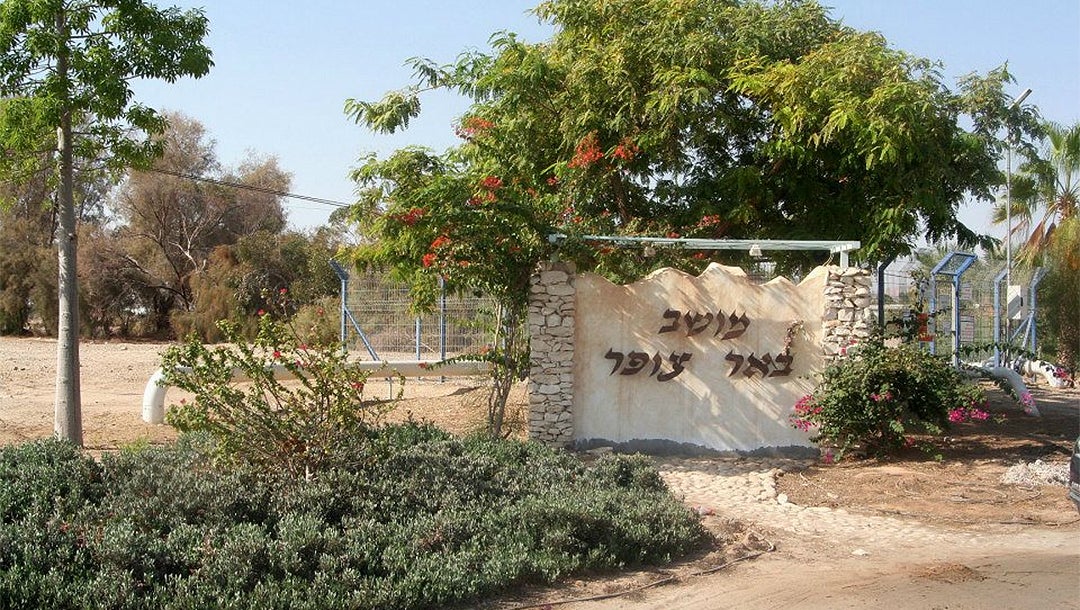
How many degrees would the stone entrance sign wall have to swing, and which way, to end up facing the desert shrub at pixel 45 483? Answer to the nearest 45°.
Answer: approximately 45° to its right

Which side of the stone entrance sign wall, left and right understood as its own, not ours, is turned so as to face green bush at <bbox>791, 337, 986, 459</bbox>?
left

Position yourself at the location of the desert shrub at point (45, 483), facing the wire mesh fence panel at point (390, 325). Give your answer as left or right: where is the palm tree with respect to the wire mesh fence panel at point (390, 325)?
right

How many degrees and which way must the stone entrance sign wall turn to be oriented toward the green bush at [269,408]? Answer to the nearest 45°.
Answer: approximately 45° to its right

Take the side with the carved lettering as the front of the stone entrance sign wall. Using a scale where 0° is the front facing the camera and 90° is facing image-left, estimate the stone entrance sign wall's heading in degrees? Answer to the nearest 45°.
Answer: approximately 0°

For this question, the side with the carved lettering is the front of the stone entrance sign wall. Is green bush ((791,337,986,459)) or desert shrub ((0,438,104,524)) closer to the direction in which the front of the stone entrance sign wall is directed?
the desert shrub

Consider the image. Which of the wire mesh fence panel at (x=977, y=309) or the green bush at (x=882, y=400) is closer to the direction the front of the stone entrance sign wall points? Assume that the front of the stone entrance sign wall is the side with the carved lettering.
the green bush

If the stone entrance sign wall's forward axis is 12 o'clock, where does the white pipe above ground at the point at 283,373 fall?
The white pipe above ground is roughly at 3 o'clock from the stone entrance sign wall.

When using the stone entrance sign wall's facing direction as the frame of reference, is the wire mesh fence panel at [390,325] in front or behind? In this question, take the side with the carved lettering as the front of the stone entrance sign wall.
behind

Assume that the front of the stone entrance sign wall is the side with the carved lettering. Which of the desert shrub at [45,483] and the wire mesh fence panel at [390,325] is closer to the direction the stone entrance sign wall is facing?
the desert shrub
